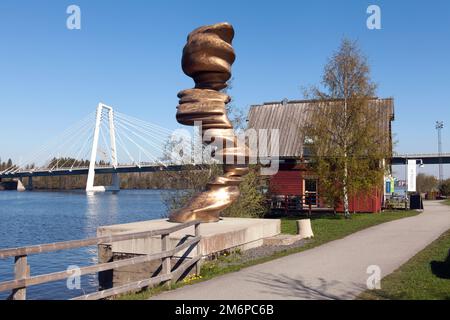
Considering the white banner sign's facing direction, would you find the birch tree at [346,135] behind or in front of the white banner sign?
in front

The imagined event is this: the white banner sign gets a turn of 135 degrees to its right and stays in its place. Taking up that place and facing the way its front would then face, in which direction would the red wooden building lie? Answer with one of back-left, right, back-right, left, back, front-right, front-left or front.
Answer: left

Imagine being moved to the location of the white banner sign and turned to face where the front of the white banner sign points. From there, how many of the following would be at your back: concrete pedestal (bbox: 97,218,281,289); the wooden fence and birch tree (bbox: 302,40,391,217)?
0

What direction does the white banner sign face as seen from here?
toward the camera

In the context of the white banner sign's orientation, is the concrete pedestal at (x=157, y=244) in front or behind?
in front

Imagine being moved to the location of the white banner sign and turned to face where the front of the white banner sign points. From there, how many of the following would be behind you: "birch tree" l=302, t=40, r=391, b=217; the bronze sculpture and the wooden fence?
0

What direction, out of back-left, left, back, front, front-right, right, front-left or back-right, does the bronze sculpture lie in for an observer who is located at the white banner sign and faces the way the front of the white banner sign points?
front

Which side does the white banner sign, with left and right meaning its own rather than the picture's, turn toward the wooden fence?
front
